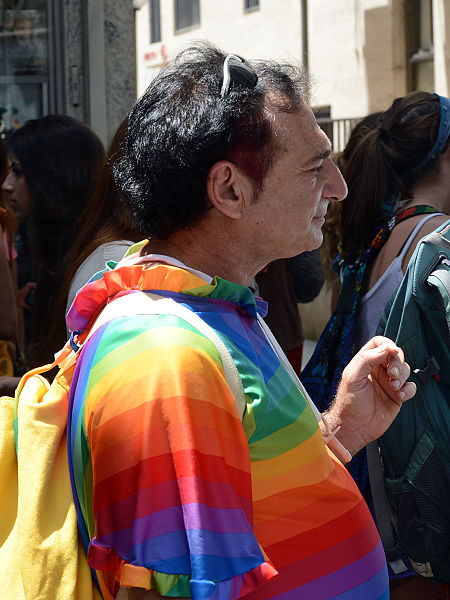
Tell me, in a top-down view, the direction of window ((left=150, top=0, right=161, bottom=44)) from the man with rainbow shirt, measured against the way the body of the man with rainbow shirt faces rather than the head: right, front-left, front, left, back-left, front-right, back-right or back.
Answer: left

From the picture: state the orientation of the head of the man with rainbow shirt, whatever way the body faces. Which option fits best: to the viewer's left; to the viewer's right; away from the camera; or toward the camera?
to the viewer's right

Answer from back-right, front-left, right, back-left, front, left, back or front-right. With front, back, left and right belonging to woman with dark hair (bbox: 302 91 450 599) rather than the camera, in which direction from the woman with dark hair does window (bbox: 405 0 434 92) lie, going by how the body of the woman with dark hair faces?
front-left

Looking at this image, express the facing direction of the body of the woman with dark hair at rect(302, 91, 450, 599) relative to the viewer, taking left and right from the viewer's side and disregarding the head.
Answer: facing away from the viewer and to the right of the viewer

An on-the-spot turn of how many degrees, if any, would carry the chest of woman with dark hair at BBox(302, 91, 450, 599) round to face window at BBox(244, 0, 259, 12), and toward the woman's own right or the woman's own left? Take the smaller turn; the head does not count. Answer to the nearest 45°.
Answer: approximately 45° to the woman's own left

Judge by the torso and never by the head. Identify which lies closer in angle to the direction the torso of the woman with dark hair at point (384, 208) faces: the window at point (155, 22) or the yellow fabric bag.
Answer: the window

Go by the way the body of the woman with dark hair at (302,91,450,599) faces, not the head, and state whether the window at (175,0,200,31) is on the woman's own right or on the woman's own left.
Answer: on the woman's own left

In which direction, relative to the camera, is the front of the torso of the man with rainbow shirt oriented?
to the viewer's right

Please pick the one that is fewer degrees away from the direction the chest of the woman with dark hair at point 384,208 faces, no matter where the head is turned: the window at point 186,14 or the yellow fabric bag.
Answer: the window

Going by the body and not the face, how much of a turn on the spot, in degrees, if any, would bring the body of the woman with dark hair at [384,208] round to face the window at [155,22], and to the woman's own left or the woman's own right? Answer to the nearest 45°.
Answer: approximately 45° to the woman's own left
